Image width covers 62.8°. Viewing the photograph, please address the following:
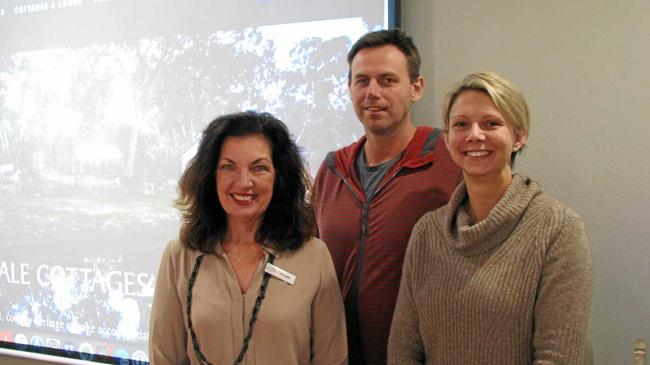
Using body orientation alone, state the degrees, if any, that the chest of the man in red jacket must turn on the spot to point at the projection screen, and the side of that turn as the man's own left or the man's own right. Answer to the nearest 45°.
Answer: approximately 90° to the man's own right

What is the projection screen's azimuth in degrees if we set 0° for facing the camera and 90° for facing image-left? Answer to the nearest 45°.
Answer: approximately 45°

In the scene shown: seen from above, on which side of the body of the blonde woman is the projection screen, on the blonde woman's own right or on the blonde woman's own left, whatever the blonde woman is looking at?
on the blonde woman's own right

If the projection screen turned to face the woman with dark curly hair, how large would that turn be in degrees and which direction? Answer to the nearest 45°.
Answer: approximately 45° to its left

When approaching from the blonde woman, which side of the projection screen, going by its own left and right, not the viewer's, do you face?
left
